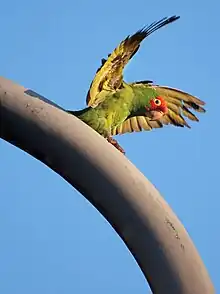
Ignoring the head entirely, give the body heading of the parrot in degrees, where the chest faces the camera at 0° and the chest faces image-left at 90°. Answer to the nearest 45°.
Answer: approximately 270°
